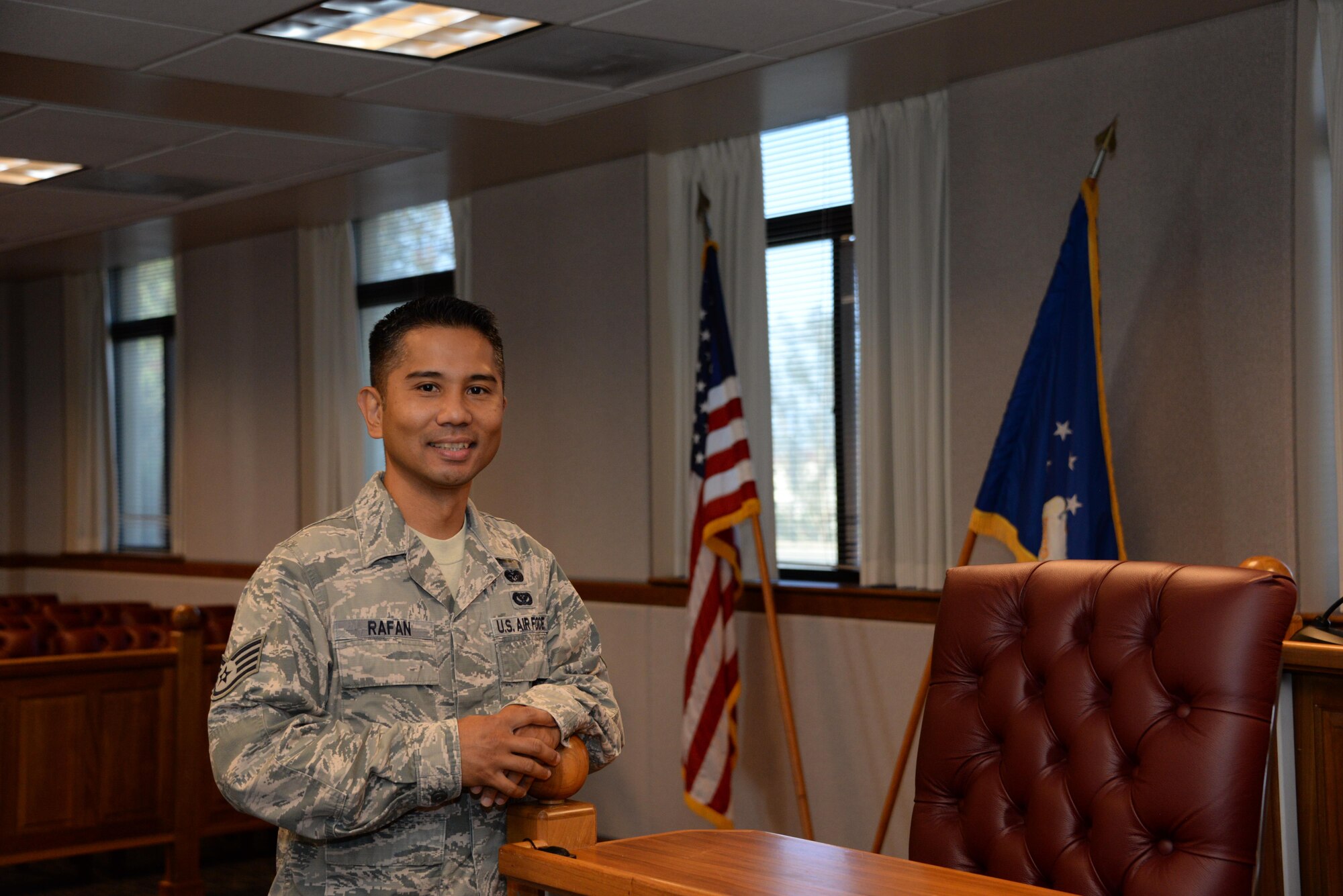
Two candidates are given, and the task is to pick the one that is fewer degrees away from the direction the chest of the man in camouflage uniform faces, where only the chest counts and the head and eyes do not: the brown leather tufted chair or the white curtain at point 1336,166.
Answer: the brown leather tufted chair

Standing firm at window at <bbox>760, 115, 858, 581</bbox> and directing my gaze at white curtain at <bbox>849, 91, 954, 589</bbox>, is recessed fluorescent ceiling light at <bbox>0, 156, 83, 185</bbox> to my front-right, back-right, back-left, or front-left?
back-right

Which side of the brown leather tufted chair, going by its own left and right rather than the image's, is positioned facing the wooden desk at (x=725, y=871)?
front

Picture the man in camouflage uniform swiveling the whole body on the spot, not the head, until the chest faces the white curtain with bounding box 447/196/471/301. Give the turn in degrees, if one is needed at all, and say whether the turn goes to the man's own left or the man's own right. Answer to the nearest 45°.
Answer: approximately 135° to the man's own left

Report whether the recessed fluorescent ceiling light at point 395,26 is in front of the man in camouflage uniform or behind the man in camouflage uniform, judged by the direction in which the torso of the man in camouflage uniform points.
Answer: behind

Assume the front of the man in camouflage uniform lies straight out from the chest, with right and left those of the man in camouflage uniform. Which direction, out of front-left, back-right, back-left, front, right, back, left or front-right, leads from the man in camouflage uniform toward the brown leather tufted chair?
front-left

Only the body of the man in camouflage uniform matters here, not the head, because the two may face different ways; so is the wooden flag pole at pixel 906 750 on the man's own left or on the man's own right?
on the man's own left

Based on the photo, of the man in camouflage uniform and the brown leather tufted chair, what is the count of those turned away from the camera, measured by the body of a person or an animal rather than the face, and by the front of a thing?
0

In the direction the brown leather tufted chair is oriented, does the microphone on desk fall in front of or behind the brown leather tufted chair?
behind

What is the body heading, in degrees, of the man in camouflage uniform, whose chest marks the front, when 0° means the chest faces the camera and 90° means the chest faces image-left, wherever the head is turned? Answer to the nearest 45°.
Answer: approximately 315°

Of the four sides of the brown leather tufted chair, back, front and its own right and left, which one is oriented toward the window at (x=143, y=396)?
right

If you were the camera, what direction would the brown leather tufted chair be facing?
facing the viewer and to the left of the viewer
